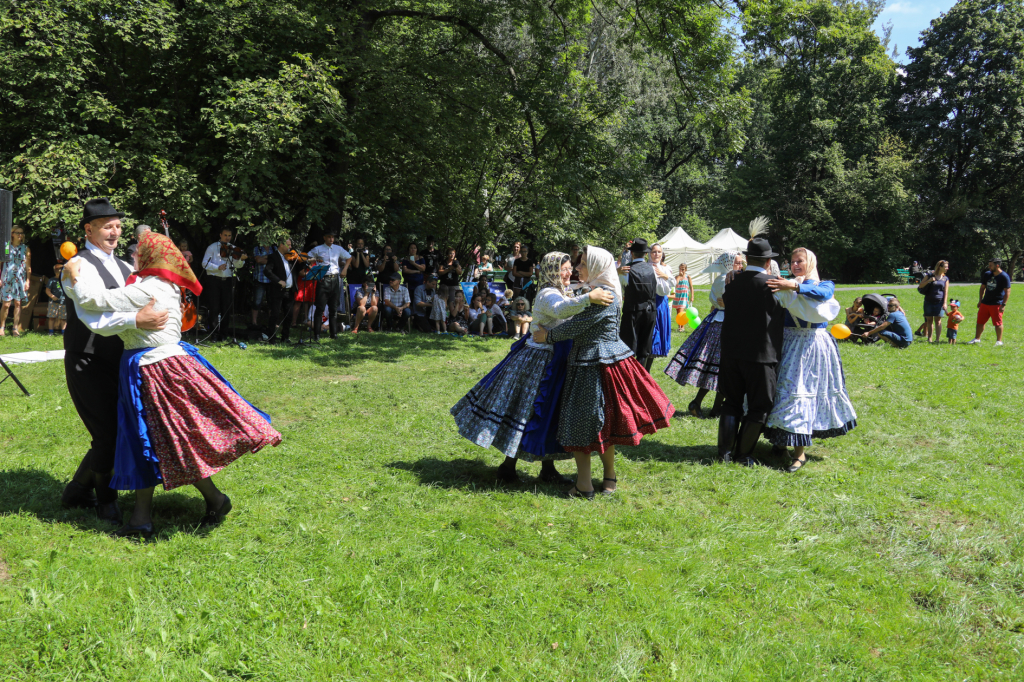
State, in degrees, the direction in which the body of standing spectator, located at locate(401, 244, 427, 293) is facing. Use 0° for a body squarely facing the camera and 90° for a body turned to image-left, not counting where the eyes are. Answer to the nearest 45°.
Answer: approximately 0°

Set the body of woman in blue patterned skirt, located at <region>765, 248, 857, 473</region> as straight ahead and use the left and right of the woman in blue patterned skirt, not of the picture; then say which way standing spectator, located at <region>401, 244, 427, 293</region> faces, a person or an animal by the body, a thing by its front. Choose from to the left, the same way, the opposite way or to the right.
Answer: to the left

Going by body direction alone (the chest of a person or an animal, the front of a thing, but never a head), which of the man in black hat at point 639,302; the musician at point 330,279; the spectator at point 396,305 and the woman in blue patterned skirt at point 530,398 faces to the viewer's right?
the woman in blue patterned skirt

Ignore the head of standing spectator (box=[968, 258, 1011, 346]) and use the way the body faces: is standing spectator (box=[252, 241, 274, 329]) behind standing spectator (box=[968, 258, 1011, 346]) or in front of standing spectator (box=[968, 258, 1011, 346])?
in front

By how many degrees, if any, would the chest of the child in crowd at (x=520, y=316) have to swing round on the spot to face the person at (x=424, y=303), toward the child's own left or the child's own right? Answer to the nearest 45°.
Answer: approximately 90° to the child's own right

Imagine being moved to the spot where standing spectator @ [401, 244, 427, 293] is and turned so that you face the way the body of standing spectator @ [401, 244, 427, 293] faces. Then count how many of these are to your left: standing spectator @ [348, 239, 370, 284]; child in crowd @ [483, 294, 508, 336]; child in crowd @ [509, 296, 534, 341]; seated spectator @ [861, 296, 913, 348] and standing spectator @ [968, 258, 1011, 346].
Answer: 4

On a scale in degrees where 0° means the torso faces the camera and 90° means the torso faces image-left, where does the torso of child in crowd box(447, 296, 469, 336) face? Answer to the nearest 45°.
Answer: approximately 0°
